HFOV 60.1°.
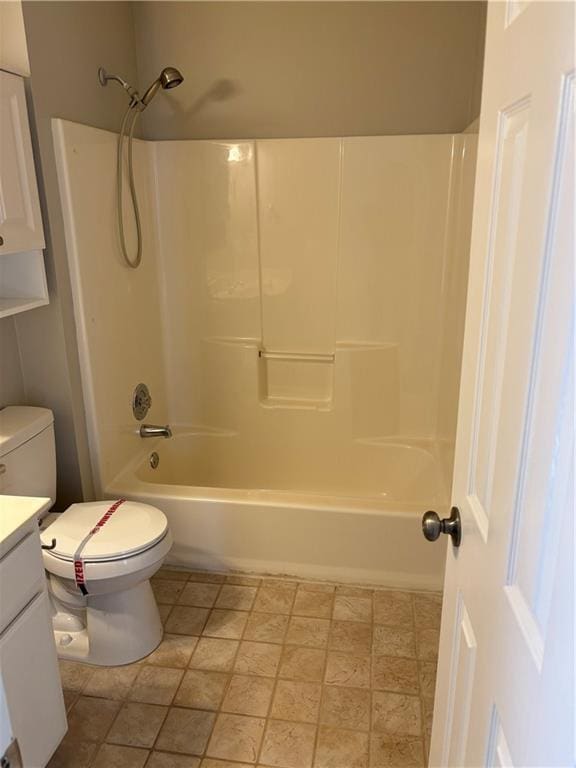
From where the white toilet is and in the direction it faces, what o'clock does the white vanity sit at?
The white vanity is roughly at 2 o'clock from the white toilet.

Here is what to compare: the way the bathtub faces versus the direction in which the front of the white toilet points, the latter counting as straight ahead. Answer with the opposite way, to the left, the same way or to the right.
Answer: to the right

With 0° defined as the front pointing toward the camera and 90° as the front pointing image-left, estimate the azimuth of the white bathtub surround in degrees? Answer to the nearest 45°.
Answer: approximately 0°

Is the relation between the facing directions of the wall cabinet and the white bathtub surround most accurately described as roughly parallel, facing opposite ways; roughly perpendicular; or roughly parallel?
roughly perpendicular

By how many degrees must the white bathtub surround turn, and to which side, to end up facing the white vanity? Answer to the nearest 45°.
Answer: approximately 45° to its right
